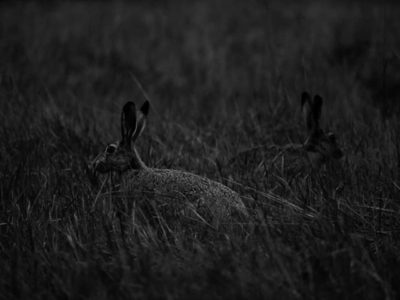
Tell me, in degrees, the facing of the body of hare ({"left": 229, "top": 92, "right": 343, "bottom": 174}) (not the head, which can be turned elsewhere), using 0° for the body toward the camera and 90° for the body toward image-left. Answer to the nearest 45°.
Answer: approximately 270°
